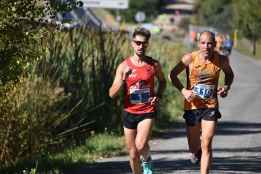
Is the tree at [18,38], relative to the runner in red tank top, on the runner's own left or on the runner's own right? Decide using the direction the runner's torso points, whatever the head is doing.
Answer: on the runner's own right

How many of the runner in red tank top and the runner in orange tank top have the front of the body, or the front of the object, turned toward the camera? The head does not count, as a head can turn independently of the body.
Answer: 2

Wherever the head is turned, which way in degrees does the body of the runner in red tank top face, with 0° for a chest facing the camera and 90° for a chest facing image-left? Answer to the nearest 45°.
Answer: approximately 0°

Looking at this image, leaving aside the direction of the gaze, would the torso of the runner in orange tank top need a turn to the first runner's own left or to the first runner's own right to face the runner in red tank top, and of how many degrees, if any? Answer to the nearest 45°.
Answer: approximately 45° to the first runner's own right
